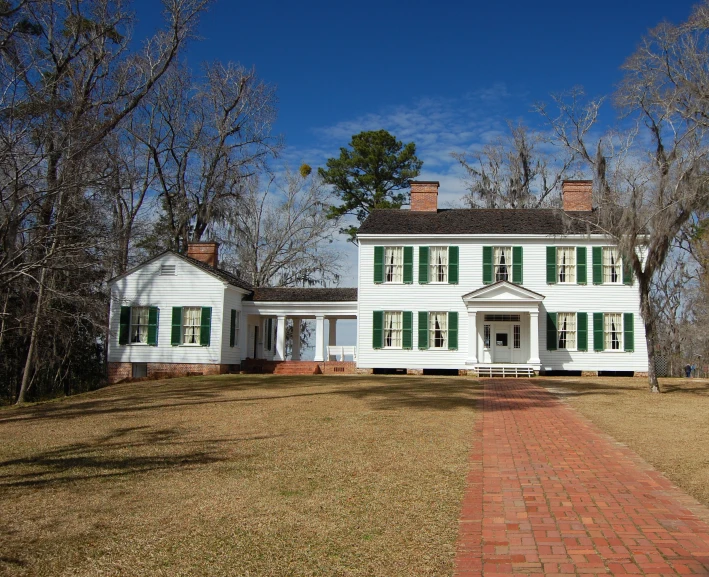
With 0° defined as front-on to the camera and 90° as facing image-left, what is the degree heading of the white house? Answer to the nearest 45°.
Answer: approximately 0°
